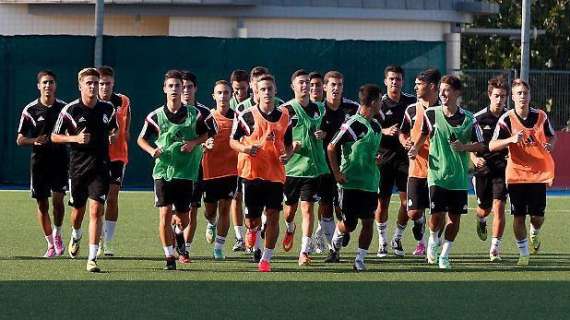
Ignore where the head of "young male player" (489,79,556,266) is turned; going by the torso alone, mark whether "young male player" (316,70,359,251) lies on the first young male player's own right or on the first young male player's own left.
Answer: on the first young male player's own right

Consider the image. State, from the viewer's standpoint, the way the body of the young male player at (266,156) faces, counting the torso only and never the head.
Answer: toward the camera

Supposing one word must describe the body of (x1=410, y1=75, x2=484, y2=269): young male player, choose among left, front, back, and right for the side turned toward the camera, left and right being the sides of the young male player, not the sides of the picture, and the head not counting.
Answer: front

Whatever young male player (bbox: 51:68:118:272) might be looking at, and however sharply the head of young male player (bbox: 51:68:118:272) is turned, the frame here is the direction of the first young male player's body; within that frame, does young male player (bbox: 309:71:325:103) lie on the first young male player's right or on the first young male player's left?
on the first young male player's left

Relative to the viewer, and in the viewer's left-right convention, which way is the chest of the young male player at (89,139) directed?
facing the viewer

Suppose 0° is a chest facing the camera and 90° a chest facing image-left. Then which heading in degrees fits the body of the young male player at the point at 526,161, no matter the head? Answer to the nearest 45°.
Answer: approximately 0°

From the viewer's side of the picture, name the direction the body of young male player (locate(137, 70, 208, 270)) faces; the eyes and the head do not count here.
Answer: toward the camera

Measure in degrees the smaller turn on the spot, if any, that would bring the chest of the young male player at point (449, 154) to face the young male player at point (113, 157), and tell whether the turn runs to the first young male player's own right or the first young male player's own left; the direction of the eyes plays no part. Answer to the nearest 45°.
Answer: approximately 90° to the first young male player's own right

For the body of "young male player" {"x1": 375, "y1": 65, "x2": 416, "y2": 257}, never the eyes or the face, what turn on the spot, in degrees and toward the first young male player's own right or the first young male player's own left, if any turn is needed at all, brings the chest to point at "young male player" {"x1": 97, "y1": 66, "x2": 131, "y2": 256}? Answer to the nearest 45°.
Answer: approximately 90° to the first young male player's own right

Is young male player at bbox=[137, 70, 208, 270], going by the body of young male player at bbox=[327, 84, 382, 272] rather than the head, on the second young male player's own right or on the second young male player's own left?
on the second young male player's own right

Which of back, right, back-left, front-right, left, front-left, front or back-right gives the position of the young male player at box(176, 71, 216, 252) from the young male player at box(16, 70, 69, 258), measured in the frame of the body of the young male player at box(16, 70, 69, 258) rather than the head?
front-left

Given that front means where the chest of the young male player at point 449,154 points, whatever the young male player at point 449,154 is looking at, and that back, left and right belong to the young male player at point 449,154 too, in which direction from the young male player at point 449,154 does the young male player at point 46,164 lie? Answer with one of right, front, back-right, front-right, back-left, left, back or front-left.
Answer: right

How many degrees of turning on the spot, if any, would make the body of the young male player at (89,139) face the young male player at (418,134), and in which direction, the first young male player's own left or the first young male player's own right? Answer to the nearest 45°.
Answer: approximately 90° to the first young male player's own left
